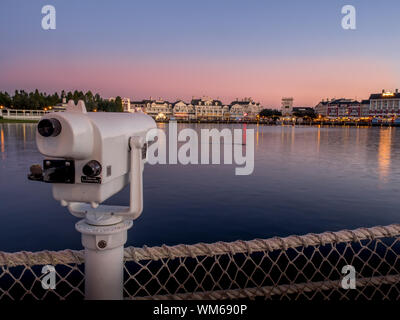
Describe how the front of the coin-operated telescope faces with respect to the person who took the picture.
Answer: facing away from the viewer and to the right of the viewer
